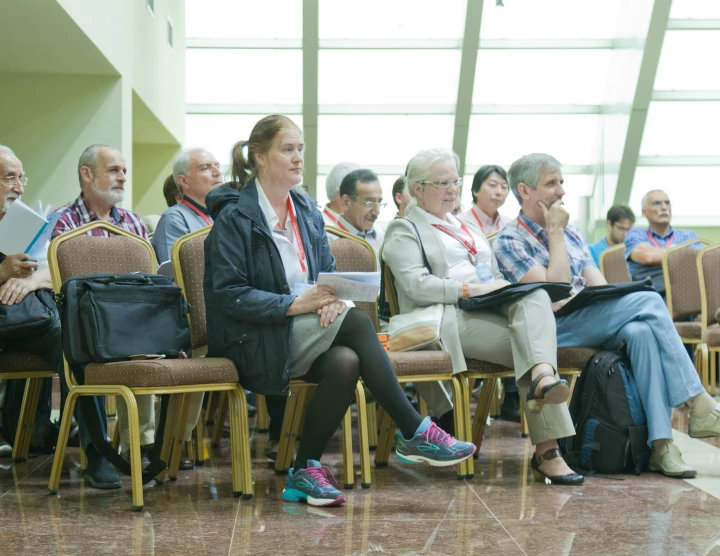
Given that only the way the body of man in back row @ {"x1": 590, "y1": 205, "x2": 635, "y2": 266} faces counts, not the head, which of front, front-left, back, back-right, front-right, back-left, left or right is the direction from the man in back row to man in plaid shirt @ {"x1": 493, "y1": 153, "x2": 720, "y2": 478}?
front-right

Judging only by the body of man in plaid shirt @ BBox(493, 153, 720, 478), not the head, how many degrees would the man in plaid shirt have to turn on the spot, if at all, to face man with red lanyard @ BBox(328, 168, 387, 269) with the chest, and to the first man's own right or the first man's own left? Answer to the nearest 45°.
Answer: approximately 180°

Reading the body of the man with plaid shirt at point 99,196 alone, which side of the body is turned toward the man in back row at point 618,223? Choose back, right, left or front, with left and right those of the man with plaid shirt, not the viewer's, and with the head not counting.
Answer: left

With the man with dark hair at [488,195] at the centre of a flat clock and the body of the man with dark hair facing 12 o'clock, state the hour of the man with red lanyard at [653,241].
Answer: The man with red lanyard is roughly at 9 o'clock from the man with dark hair.

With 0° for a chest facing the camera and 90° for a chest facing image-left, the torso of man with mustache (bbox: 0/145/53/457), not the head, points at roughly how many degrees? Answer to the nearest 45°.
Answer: approximately 315°

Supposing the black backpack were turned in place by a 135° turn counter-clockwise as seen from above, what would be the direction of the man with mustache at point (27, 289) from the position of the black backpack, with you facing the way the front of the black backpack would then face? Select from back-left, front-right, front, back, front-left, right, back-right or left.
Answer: left

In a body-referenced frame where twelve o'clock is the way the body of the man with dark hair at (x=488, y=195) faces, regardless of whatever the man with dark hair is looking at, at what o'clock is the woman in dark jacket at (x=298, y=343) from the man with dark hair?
The woman in dark jacket is roughly at 2 o'clock from the man with dark hair.

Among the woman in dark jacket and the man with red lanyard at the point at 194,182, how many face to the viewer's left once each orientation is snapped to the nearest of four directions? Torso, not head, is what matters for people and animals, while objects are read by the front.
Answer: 0

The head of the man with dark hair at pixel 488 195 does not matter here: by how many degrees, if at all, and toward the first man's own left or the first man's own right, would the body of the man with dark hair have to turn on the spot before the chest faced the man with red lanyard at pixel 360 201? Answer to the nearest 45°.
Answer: approximately 90° to the first man's own right

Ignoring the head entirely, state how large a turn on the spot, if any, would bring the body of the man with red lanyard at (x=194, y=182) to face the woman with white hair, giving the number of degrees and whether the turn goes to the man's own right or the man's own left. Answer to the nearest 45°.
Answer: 0° — they already face them

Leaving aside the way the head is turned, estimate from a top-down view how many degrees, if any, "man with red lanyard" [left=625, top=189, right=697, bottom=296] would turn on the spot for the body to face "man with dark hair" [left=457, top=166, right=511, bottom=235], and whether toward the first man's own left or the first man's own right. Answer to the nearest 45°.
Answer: approximately 90° to the first man's own right

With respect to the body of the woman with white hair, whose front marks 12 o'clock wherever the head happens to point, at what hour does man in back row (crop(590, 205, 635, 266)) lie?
The man in back row is roughly at 8 o'clock from the woman with white hair.
